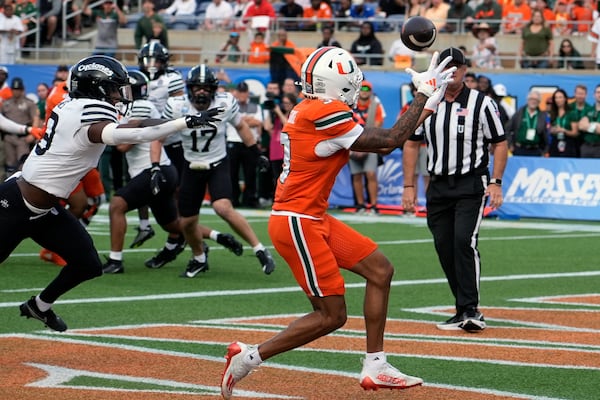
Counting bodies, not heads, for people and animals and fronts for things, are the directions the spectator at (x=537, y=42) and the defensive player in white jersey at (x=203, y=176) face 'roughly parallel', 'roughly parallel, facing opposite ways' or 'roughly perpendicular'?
roughly parallel

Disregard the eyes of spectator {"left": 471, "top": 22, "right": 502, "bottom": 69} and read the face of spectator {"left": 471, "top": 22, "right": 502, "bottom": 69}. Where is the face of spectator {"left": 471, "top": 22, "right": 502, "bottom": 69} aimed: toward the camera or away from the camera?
toward the camera

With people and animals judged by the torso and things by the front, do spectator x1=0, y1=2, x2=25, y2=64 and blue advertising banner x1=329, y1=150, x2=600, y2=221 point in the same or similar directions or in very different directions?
same or similar directions

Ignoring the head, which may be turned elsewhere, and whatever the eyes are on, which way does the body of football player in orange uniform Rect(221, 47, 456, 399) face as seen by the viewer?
to the viewer's right

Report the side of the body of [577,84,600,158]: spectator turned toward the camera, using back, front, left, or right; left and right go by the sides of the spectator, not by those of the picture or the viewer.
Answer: front

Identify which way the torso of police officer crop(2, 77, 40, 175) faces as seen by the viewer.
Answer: toward the camera

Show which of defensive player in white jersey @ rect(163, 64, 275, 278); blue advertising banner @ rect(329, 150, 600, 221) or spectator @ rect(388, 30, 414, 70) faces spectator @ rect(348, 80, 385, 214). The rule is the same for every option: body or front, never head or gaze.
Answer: spectator @ rect(388, 30, 414, 70)

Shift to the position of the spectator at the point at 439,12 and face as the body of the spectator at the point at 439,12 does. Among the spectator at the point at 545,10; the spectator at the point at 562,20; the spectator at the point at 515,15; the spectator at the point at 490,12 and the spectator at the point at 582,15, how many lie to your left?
5

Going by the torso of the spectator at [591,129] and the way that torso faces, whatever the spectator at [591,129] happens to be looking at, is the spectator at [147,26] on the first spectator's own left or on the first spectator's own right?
on the first spectator's own right

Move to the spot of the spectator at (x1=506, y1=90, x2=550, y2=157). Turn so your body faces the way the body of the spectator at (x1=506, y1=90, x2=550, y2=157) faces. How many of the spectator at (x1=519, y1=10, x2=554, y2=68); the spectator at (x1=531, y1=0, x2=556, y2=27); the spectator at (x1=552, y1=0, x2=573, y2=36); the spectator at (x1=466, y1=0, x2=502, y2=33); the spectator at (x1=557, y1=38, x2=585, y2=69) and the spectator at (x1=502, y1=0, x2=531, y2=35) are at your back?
6

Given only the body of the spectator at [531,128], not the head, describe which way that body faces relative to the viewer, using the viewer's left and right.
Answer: facing the viewer

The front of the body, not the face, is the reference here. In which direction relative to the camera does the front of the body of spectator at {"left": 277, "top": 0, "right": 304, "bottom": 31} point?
toward the camera

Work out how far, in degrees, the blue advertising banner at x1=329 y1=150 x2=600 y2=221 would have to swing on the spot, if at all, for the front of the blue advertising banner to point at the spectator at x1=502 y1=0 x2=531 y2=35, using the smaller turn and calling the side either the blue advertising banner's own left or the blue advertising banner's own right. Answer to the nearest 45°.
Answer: approximately 180°

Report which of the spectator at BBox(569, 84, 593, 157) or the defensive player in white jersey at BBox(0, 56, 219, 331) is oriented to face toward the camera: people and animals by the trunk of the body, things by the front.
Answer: the spectator
